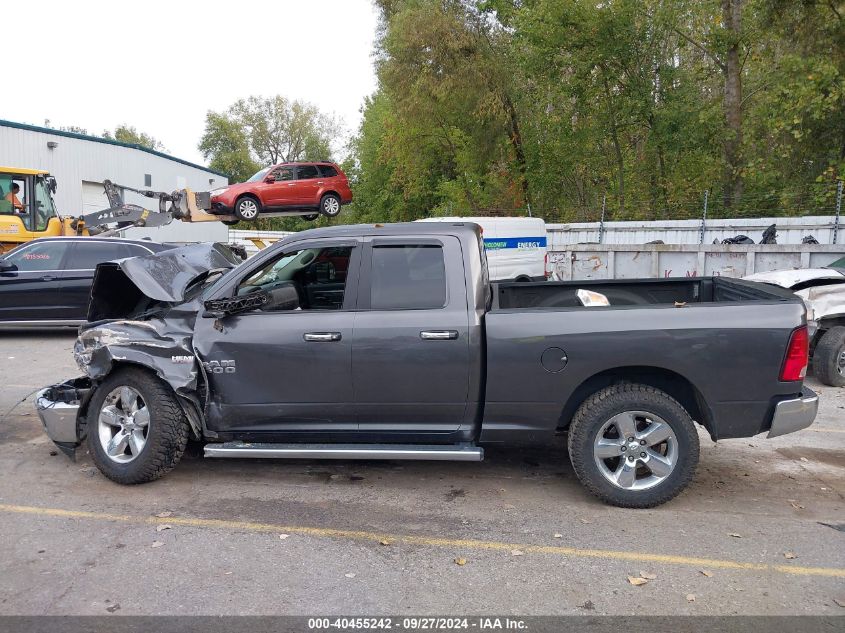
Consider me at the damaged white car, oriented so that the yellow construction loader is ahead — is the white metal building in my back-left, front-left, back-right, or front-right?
front-right

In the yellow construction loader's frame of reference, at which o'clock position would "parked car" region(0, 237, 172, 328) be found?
The parked car is roughly at 3 o'clock from the yellow construction loader.

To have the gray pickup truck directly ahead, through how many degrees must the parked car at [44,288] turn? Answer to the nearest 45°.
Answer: approximately 90° to its left

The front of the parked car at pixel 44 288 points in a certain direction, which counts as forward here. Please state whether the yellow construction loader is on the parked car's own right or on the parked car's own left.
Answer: on the parked car's own right

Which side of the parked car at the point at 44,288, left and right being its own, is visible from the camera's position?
left

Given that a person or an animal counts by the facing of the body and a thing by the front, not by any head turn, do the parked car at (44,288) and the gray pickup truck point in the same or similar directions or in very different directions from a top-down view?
same or similar directions

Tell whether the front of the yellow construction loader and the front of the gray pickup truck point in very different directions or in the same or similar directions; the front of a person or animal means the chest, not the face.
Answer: very different directions

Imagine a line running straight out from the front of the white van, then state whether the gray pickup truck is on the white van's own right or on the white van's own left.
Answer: on the white van's own left

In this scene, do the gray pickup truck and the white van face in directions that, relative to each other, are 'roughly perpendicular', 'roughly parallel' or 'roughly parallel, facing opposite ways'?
roughly parallel

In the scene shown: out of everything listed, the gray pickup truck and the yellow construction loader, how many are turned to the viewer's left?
1

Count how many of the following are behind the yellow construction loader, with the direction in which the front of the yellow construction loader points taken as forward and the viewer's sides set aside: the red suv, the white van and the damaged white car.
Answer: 0

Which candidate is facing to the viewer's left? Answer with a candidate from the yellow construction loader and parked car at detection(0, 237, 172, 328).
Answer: the parked car

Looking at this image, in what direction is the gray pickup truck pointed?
to the viewer's left

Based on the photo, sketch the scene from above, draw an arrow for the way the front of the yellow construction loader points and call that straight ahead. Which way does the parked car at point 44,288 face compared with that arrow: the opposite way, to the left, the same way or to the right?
the opposite way

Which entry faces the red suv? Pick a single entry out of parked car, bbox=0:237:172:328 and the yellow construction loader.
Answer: the yellow construction loader

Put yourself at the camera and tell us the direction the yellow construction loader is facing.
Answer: facing to the right of the viewer
